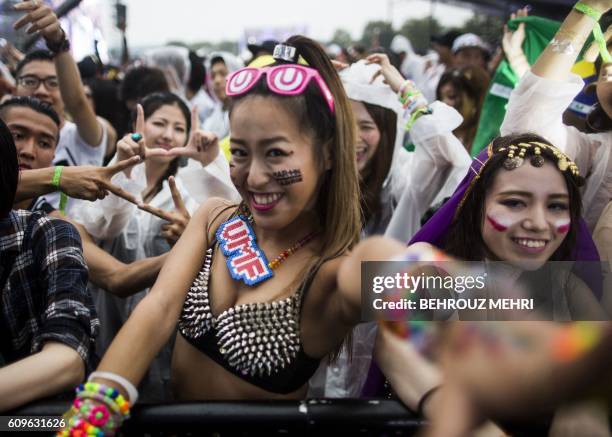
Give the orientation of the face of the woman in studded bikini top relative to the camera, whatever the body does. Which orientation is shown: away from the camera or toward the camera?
toward the camera

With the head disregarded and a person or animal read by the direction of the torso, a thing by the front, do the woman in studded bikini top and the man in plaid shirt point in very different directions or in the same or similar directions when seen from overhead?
same or similar directions

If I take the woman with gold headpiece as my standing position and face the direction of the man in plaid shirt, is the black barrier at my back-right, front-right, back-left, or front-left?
front-left

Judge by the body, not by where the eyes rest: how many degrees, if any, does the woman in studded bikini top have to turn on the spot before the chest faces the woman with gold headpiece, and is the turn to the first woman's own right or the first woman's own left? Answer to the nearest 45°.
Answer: approximately 135° to the first woman's own left

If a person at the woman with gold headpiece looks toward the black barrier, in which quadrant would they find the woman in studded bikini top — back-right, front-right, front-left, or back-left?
front-right

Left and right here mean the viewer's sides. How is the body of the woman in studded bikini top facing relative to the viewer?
facing the viewer and to the left of the viewer

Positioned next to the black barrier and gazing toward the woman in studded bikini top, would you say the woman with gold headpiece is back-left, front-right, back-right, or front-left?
front-right

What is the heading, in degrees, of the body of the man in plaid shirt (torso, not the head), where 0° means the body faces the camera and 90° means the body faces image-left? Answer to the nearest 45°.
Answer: approximately 45°

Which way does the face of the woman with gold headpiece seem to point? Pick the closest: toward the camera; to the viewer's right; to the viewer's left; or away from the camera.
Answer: toward the camera

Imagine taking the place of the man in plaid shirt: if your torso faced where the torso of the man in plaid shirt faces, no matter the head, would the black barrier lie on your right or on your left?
on your left

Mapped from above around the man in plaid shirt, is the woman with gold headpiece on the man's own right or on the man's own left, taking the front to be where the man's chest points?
on the man's own left
